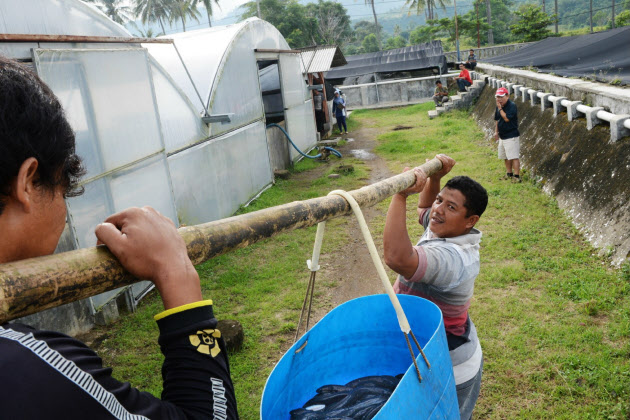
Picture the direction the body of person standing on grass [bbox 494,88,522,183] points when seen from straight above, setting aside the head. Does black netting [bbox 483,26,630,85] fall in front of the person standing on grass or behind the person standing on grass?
behind

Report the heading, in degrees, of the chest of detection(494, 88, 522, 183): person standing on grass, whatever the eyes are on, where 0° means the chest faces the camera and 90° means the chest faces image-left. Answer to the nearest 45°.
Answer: approximately 45°

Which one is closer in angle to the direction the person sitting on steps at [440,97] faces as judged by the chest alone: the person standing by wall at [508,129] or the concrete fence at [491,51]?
the person standing by wall

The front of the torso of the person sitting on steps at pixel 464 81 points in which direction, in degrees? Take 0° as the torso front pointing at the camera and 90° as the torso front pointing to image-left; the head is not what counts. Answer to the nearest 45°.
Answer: approximately 45°
